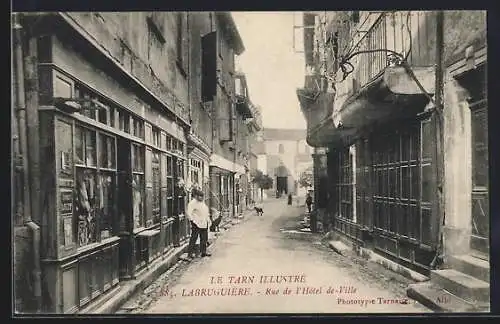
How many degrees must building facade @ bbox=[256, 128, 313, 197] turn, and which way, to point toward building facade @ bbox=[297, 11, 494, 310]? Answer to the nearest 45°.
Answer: approximately 45° to its left

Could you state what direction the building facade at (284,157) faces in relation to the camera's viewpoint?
facing the viewer
